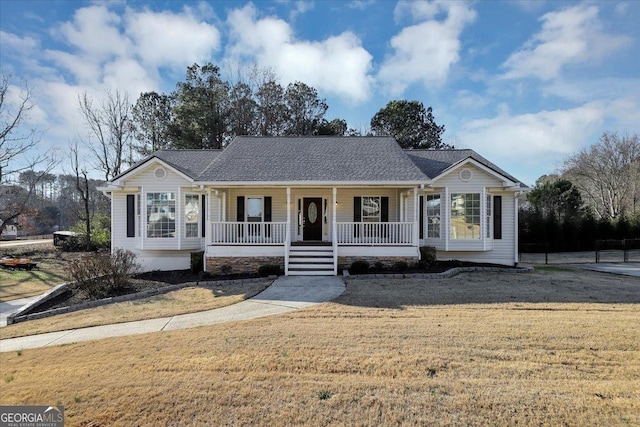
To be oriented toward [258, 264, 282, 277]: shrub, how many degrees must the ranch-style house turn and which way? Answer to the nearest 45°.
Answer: approximately 45° to its right

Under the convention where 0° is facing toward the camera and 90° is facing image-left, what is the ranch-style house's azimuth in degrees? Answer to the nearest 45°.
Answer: approximately 0°

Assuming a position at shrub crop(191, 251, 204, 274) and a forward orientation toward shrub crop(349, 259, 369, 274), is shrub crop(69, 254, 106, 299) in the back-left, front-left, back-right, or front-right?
back-right

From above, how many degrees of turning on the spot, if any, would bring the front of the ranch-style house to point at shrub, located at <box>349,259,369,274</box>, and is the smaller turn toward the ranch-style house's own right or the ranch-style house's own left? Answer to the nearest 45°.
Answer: approximately 45° to the ranch-style house's own left
